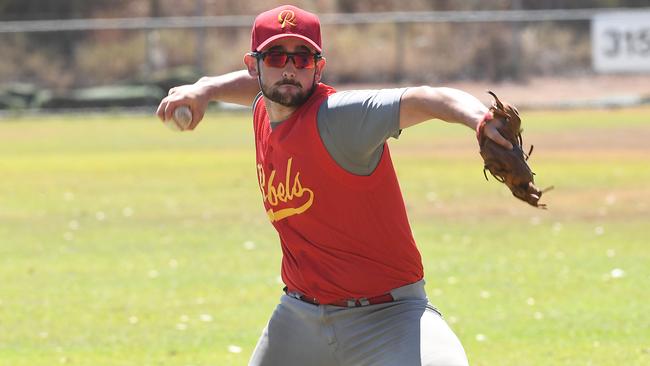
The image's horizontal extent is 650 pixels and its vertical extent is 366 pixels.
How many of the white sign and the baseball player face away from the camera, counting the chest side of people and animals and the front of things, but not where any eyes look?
0

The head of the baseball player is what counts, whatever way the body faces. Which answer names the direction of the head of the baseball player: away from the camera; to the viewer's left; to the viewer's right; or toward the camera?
toward the camera

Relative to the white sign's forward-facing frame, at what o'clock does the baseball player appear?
The baseball player is roughly at 12 o'clock from the white sign.

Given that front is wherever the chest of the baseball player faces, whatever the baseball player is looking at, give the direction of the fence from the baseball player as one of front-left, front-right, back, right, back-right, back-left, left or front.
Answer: back-right

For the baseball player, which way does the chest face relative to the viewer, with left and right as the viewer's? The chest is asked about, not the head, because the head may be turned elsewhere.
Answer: facing the viewer and to the left of the viewer

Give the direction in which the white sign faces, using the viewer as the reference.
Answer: facing the viewer

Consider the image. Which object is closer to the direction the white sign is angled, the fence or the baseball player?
the baseball player
